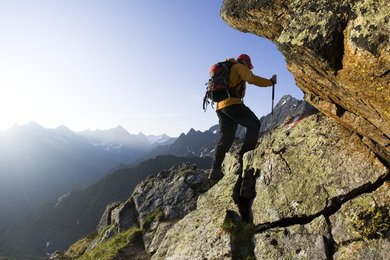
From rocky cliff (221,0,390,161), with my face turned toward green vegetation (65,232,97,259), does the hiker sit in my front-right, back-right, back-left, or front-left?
front-right

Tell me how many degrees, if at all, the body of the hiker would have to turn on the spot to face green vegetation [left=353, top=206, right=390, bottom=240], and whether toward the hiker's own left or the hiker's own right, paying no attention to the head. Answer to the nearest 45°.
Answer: approximately 90° to the hiker's own right

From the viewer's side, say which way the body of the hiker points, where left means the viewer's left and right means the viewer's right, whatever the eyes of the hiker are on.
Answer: facing away from the viewer and to the right of the viewer

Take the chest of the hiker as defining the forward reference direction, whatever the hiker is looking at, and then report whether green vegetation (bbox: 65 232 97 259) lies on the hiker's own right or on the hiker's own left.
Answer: on the hiker's own left

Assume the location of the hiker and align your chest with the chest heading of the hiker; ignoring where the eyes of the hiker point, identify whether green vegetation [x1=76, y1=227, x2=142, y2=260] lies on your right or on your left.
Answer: on your left
